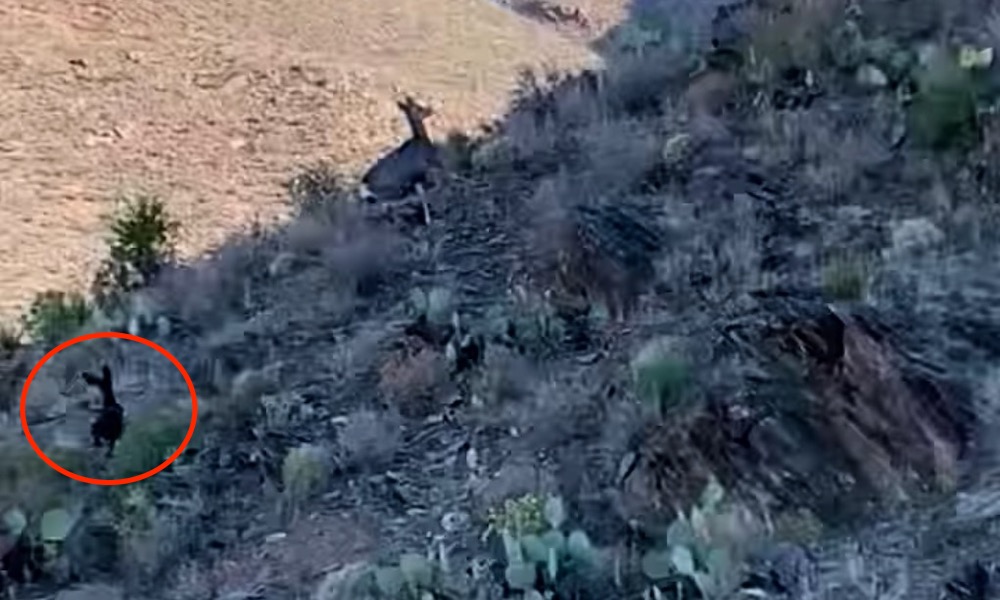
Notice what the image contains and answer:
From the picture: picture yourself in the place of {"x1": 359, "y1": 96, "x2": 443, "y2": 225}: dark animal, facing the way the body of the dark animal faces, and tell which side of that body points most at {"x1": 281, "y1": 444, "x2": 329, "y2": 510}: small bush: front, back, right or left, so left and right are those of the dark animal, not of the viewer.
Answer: right

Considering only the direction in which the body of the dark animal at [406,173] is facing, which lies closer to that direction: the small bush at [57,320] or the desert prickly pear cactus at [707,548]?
the desert prickly pear cactus

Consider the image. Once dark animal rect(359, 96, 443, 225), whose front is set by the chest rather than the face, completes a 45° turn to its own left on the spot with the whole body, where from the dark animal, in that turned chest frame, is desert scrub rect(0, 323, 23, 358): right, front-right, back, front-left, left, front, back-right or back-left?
back-left

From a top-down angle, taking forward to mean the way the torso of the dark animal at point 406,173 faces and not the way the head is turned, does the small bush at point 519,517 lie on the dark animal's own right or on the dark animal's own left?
on the dark animal's own right

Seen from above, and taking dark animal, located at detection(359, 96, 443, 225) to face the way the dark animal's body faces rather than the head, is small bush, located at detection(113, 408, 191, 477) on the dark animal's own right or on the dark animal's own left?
on the dark animal's own right

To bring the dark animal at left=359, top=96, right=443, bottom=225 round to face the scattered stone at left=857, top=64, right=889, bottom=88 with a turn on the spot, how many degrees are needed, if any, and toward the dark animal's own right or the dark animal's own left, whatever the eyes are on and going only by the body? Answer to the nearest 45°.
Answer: approximately 45° to the dark animal's own right

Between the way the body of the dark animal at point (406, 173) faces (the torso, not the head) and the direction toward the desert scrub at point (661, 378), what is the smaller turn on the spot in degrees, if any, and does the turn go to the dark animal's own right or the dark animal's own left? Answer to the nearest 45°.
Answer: approximately 90° to the dark animal's own right

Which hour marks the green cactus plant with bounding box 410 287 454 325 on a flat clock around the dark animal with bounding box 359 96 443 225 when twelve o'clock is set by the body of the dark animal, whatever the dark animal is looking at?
The green cactus plant is roughly at 3 o'clock from the dark animal.

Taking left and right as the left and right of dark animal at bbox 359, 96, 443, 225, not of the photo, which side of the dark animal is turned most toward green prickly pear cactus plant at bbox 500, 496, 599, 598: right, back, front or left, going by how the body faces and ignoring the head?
right
